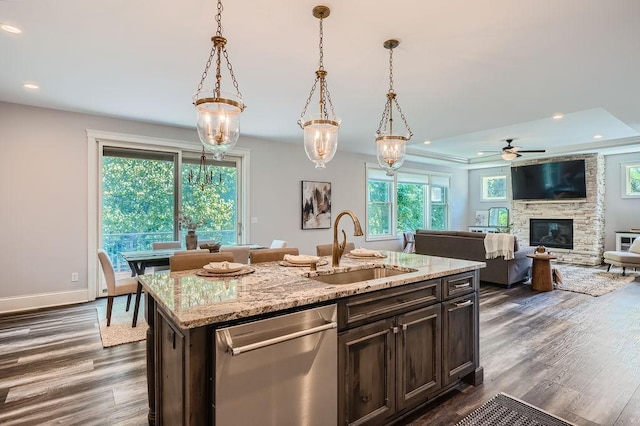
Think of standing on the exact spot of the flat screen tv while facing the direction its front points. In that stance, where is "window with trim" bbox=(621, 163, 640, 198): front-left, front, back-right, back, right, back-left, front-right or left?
left

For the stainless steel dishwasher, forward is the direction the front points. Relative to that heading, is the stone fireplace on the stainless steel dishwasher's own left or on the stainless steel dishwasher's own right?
on the stainless steel dishwasher's own left

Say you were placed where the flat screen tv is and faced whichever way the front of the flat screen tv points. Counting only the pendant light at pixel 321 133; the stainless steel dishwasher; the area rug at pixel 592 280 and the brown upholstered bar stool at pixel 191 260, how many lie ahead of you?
4

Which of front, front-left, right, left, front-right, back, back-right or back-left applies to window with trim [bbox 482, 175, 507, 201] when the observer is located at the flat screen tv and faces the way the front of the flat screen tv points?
back-right

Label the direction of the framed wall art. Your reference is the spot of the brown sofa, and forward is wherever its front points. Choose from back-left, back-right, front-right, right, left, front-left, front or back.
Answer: back-left

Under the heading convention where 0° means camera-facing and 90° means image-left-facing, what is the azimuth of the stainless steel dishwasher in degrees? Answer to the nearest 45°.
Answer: approximately 315°

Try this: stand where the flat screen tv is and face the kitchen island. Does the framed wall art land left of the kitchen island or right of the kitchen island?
right

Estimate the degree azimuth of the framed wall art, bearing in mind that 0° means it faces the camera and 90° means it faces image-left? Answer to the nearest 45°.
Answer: approximately 315°

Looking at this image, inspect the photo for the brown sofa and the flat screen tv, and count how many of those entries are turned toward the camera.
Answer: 1

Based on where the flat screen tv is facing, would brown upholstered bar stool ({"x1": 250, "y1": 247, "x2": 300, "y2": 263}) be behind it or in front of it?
in front

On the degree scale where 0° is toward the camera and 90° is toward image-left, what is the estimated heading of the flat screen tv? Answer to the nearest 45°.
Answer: approximately 0°

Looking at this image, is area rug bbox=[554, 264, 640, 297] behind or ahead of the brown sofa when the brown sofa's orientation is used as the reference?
ahead

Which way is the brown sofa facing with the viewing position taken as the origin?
facing away from the viewer and to the right of the viewer
